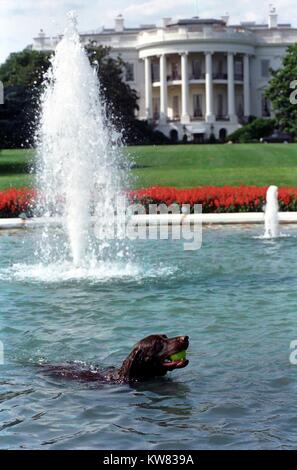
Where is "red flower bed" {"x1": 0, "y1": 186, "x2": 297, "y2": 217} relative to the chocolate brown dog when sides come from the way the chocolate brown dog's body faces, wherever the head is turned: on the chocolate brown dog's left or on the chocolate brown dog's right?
on the chocolate brown dog's left

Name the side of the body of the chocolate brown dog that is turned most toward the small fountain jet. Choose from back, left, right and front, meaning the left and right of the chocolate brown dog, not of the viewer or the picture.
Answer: left

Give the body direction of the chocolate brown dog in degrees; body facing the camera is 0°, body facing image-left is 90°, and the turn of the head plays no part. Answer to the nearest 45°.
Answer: approximately 270°
